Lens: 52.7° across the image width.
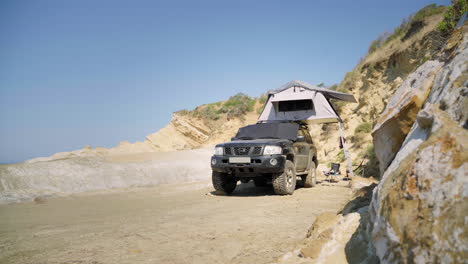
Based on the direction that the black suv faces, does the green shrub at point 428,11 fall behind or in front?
behind

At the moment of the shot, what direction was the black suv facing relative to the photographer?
facing the viewer and to the left of the viewer

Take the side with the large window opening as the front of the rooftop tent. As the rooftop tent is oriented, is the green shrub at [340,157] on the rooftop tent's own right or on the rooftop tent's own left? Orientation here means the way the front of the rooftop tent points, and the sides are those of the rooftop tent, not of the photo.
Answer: on the rooftop tent's own left

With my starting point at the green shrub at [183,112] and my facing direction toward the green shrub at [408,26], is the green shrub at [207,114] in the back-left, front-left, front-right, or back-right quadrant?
front-left

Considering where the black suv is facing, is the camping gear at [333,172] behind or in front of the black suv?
behind

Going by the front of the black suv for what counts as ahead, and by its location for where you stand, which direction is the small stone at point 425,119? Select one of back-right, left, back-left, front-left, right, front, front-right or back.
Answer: front-left
